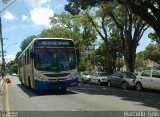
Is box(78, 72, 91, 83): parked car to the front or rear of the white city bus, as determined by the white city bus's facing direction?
to the rear

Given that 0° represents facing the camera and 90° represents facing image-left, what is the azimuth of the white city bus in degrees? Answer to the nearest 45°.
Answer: approximately 0°

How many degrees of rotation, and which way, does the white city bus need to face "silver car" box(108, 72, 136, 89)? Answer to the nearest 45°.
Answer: approximately 135° to its left
